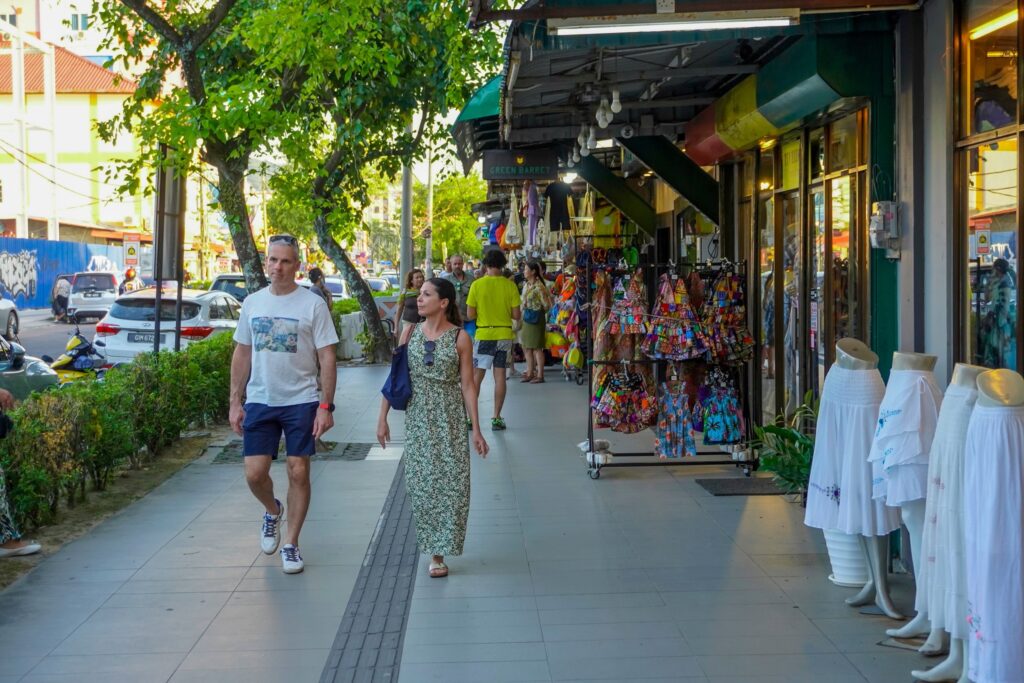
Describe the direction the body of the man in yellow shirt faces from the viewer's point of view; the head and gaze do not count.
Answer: away from the camera

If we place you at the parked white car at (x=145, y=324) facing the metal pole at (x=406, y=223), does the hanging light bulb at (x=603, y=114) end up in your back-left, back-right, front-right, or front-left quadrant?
back-right

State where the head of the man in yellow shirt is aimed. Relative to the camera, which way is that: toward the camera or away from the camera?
away from the camera

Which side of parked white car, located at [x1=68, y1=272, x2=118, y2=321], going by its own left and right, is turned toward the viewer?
back

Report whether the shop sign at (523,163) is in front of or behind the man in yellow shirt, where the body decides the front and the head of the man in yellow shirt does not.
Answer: in front

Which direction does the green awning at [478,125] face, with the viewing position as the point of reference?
facing to the left of the viewer

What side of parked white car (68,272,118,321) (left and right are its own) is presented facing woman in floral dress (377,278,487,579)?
back

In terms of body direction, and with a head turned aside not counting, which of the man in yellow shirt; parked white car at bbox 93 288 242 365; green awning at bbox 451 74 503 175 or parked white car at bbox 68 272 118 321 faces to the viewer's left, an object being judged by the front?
the green awning
